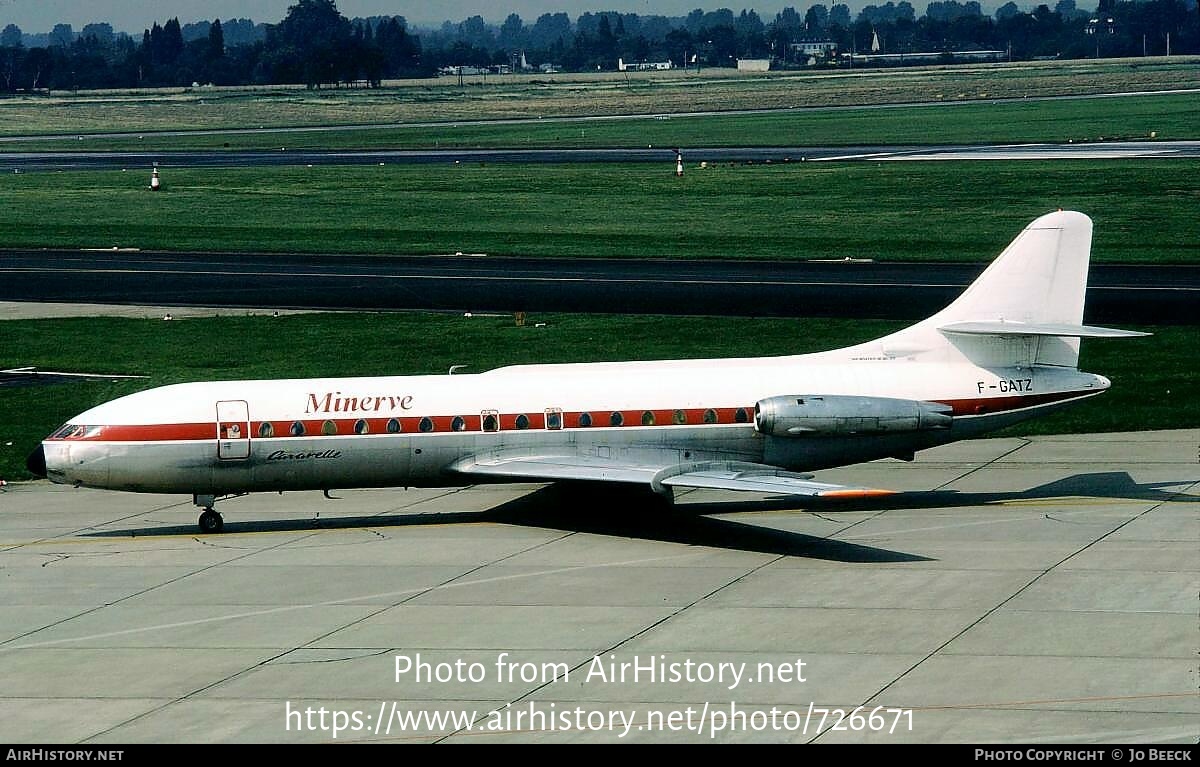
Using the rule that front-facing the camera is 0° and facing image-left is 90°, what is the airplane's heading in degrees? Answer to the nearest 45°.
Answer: approximately 90°
